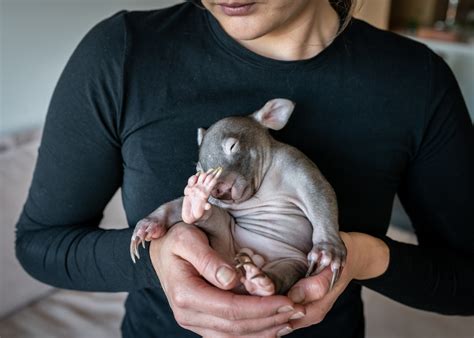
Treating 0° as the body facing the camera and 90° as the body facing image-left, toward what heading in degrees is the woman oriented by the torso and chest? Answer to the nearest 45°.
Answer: approximately 0°
